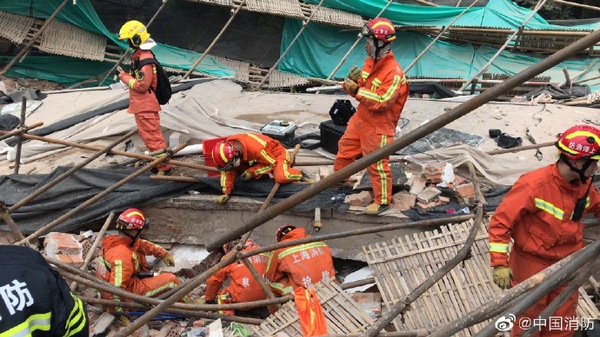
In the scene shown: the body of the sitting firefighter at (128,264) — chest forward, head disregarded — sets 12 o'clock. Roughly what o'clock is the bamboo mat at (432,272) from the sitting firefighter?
The bamboo mat is roughly at 1 o'clock from the sitting firefighter.

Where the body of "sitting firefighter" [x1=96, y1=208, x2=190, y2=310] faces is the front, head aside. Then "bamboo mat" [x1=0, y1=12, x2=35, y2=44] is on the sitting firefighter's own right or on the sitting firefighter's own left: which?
on the sitting firefighter's own left

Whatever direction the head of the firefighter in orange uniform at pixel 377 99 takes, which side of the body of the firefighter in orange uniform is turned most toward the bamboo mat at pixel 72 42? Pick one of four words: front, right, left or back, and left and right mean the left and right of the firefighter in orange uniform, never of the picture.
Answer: right

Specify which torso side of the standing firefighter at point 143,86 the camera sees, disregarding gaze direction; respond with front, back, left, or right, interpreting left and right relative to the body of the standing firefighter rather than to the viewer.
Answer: left

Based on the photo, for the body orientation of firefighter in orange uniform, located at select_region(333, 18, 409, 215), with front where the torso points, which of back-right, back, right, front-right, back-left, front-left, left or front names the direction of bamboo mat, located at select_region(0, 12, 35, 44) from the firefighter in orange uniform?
right

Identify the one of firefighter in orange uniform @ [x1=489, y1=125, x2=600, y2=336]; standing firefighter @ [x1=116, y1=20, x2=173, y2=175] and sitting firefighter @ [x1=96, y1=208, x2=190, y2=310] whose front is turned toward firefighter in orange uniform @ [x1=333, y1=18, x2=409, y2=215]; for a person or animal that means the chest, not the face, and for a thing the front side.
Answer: the sitting firefighter

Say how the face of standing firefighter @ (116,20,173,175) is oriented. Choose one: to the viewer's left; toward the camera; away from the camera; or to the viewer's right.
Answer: to the viewer's left

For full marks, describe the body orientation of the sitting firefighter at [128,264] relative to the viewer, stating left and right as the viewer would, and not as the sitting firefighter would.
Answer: facing to the right of the viewer

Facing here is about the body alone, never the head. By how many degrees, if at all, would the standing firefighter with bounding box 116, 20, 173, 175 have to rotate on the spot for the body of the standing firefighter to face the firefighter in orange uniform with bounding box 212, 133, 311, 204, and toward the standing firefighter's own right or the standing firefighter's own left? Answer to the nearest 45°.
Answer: approximately 135° to the standing firefighter's own left

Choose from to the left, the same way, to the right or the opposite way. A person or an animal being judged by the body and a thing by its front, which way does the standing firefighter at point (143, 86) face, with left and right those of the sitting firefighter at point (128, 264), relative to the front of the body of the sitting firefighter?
the opposite way

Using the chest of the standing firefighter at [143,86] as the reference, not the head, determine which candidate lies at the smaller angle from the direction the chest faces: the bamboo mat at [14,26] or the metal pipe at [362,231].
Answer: the bamboo mat
